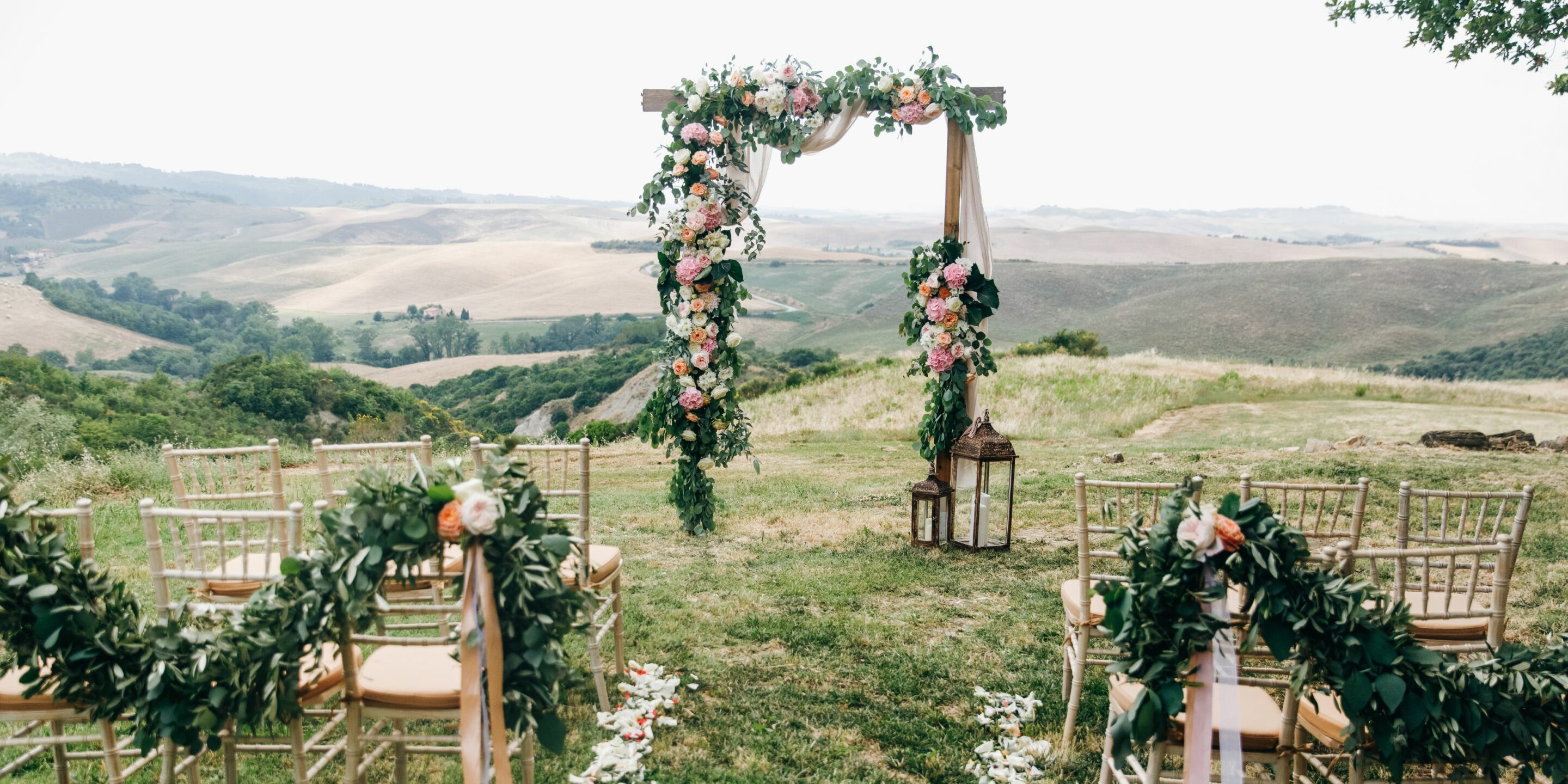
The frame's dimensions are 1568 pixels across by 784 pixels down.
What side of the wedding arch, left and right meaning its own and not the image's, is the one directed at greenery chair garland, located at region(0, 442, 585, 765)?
front

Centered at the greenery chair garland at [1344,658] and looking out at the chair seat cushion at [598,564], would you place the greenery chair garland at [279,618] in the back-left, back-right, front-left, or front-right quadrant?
front-left

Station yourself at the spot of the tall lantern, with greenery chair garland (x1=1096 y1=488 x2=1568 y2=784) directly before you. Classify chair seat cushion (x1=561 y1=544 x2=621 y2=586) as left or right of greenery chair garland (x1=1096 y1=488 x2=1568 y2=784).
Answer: right

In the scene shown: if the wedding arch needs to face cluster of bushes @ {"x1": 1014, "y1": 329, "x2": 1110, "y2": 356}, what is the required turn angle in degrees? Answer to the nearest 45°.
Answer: approximately 180°

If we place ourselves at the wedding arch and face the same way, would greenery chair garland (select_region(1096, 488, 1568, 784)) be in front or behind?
in front

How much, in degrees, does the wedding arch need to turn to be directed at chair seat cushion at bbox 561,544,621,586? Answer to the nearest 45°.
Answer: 0° — it already faces it

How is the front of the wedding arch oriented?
toward the camera
